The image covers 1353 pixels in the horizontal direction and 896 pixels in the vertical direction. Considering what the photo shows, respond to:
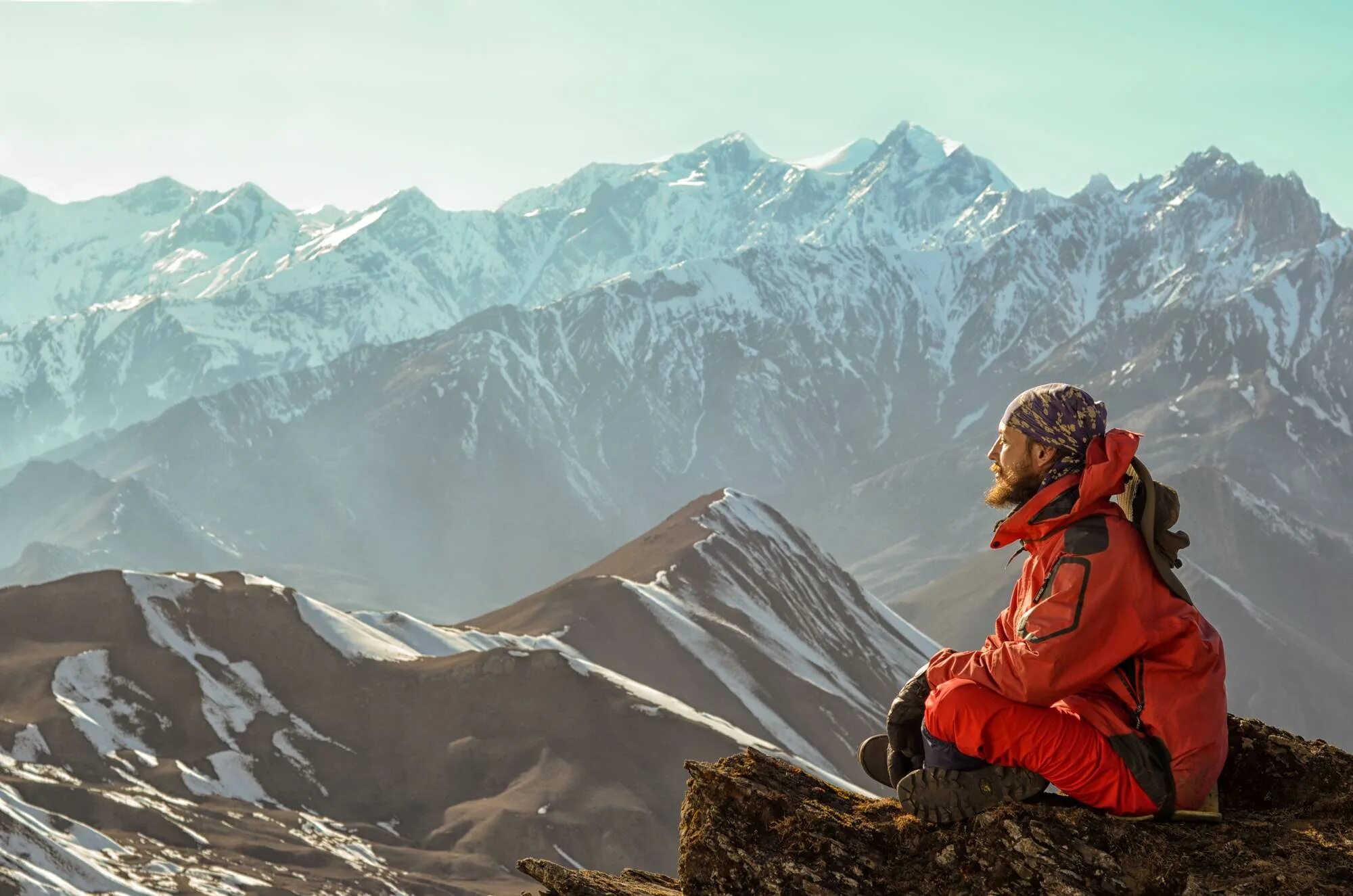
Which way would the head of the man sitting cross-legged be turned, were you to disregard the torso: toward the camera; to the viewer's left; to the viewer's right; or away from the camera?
to the viewer's left

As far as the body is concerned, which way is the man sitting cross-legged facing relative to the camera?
to the viewer's left
